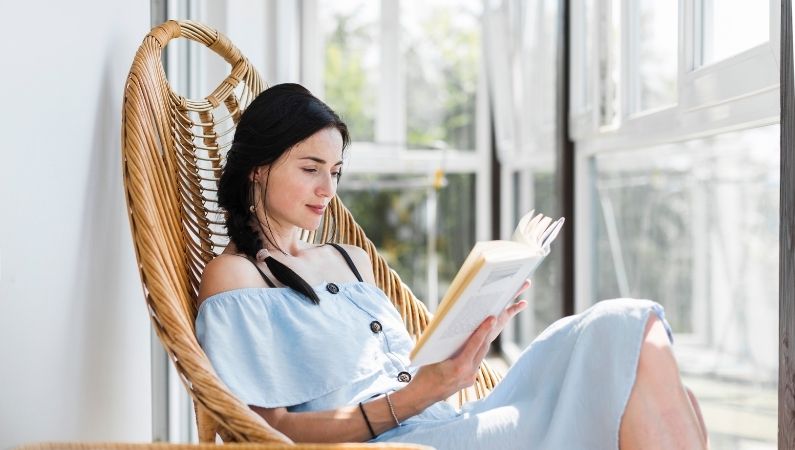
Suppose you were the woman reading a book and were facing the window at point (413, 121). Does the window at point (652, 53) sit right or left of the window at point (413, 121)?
right

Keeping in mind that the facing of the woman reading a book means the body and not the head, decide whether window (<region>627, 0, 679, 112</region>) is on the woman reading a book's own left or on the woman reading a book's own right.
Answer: on the woman reading a book's own left

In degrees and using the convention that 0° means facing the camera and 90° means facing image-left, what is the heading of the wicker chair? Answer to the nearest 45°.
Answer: approximately 315°

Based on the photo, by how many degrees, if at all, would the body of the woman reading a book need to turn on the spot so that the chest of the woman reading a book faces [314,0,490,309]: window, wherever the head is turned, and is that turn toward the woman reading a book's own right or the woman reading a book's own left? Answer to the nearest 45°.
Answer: approximately 135° to the woman reading a book's own left

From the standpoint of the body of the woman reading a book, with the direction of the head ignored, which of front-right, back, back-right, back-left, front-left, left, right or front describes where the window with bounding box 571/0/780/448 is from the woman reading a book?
left

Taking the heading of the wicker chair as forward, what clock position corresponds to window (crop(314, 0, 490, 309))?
The window is roughly at 8 o'clock from the wicker chair.

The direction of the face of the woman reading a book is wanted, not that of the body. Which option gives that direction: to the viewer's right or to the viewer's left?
to the viewer's right

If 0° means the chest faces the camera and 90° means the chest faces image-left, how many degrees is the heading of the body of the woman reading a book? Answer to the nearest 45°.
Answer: approximately 315°

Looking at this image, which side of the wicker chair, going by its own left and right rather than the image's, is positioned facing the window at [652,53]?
left

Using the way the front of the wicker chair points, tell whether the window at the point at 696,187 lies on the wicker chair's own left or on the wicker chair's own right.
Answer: on the wicker chair's own left
